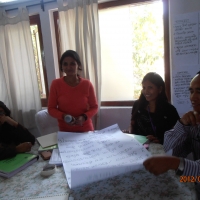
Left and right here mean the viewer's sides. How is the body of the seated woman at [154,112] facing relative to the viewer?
facing the viewer and to the left of the viewer

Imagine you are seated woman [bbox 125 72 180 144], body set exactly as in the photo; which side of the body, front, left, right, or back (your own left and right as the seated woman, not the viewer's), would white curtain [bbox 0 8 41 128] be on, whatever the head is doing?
right

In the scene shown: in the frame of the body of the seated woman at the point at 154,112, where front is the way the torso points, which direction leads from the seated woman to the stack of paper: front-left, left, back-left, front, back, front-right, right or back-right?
front

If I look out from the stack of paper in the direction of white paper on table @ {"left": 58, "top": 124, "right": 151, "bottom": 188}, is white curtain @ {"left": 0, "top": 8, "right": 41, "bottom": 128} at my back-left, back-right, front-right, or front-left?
back-left

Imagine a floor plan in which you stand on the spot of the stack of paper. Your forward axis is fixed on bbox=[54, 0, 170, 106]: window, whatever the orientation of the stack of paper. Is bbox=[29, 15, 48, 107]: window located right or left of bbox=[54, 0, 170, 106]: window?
left

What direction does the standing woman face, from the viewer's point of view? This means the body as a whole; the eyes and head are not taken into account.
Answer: toward the camera

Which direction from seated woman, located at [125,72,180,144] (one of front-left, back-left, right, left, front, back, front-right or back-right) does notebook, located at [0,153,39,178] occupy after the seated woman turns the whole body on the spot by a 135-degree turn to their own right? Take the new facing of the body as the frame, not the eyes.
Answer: back-left

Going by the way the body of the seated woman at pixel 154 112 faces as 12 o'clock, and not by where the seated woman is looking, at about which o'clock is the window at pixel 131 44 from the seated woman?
The window is roughly at 4 o'clock from the seated woman.

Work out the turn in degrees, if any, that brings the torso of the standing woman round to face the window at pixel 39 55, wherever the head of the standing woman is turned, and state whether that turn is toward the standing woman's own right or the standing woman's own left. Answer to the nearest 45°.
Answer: approximately 180°

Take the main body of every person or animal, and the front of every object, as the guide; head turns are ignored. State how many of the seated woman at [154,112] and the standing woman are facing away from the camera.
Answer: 0

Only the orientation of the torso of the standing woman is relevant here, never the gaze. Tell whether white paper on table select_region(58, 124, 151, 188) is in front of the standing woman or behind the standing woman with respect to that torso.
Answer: in front

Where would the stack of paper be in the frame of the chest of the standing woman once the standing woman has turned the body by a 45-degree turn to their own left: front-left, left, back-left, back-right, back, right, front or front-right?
front-right

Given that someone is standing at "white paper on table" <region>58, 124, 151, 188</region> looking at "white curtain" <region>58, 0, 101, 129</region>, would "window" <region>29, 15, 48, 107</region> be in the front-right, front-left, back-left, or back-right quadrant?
front-left
